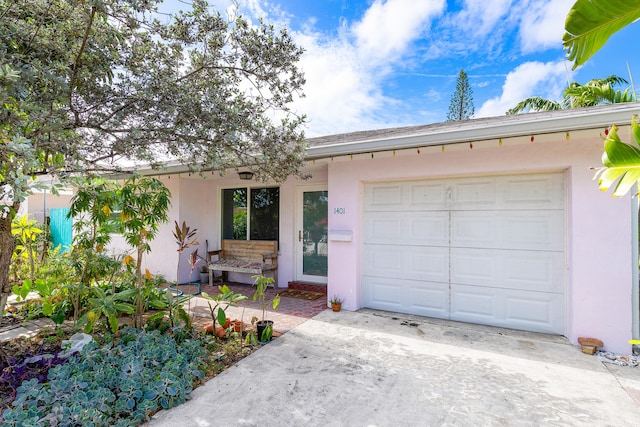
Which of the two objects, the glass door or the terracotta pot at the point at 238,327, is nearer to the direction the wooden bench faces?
the terracotta pot

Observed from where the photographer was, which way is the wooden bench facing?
facing the viewer and to the left of the viewer

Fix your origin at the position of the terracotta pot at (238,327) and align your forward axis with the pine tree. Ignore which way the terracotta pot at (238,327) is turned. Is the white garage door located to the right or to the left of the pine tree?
right

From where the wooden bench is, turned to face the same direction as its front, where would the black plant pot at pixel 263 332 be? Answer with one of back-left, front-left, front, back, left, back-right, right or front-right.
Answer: front-left

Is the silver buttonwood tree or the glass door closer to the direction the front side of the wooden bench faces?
the silver buttonwood tree

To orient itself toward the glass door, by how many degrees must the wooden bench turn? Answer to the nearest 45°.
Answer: approximately 90° to its left

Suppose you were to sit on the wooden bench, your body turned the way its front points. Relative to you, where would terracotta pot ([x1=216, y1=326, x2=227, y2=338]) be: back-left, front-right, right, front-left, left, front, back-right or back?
front-left

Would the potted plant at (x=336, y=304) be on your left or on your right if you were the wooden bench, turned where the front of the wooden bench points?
on your left

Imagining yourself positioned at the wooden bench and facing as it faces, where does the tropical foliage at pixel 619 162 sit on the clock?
The tropical foliage is roughly at 10 o'clock from the wooden bench.

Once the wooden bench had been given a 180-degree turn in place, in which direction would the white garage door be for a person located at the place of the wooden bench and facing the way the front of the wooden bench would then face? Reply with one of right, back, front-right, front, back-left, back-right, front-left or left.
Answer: right

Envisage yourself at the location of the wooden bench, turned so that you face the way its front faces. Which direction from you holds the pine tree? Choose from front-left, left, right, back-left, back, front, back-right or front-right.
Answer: back

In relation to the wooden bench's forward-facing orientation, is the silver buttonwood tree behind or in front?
in front

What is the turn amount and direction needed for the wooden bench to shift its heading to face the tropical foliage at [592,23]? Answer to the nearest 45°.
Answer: approximately 45° to its left

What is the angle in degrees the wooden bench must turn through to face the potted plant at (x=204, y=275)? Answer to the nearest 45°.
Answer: approximately 90° to its right

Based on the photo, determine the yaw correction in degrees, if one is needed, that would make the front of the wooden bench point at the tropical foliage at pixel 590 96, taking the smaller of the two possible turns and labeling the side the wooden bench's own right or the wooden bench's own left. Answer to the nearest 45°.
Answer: approximately 135° to the wooden bench's own left

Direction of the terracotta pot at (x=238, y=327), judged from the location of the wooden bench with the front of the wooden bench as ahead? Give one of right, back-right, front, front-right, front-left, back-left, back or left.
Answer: front-left

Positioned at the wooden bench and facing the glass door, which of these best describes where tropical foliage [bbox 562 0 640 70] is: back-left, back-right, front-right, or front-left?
front-right
